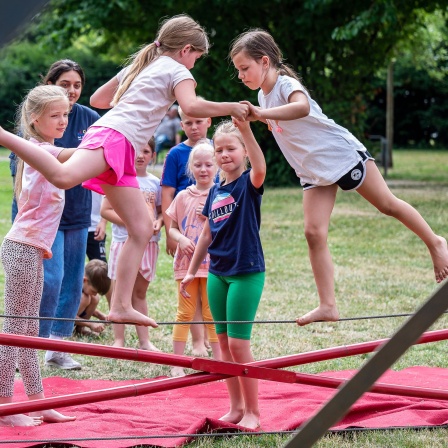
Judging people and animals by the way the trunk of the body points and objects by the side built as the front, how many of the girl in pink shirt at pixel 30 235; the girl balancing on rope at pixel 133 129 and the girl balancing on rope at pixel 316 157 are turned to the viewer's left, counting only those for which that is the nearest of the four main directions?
1

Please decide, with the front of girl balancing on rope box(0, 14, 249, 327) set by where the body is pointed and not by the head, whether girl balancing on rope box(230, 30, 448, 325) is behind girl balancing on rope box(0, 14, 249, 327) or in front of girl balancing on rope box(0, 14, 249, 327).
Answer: in front

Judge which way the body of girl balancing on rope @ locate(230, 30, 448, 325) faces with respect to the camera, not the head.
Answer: to the viewer's left

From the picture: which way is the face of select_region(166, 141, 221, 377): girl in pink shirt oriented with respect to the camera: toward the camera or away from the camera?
toward the camera

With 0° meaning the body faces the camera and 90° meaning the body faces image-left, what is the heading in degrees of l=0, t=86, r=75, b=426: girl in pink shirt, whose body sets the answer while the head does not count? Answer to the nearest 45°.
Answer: approximately 270°

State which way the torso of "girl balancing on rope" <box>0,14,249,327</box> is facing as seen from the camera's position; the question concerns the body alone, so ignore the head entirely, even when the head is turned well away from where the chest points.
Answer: to the viewer's right

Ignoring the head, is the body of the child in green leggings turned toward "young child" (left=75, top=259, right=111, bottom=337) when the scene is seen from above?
no

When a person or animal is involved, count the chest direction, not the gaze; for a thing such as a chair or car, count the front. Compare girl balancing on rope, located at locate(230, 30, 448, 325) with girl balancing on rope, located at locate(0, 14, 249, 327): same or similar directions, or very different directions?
very different directions

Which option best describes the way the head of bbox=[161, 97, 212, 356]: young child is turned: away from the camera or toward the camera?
toward the camera

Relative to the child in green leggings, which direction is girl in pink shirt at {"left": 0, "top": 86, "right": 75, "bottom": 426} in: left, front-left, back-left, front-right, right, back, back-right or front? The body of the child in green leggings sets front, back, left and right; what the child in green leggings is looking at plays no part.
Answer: front-right

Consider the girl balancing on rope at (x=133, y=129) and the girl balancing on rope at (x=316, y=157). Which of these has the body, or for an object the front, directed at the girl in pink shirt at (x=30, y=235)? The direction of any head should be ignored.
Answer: the girl balancing on rope at (x=316, y=157)

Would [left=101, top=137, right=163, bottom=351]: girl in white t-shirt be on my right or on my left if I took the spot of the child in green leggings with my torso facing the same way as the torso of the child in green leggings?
on my right

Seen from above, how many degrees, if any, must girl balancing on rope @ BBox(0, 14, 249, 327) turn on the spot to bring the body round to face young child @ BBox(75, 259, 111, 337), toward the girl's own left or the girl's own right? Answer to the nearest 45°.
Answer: approximately 90° to the girl's own left

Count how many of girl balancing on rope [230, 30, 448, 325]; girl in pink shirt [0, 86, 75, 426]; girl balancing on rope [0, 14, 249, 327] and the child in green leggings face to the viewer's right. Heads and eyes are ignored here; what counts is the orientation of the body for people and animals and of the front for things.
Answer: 2

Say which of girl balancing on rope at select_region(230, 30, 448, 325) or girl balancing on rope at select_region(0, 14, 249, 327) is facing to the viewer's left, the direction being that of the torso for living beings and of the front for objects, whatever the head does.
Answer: girl balancing on rope at select_region(230, 30, 448, 325)
